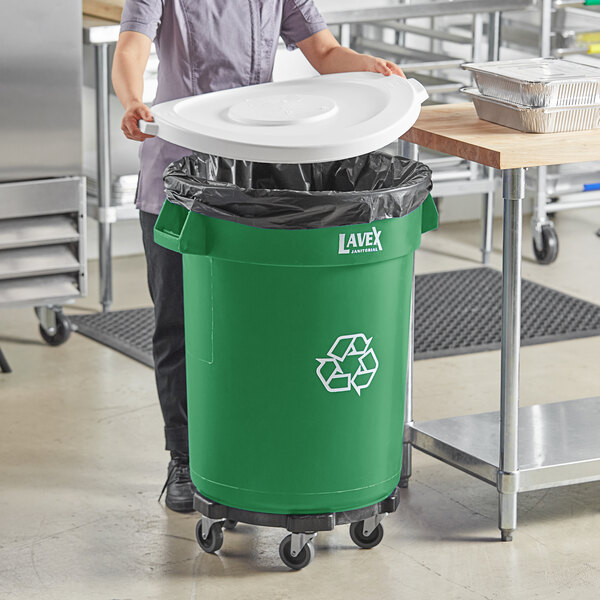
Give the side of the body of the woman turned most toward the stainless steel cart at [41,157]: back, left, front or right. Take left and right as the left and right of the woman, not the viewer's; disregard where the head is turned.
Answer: back

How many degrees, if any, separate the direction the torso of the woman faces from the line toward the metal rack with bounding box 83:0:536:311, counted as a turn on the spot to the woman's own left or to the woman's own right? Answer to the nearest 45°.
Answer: approximately 135° to the woman's own left

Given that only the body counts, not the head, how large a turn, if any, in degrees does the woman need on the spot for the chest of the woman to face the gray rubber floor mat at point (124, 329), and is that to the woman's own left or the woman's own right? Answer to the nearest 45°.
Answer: approximately 135° to the woman's own left

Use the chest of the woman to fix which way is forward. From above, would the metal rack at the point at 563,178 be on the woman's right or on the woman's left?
on the woman's left

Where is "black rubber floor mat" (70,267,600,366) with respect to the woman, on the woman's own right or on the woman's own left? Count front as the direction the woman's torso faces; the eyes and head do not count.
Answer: on the woman's own left

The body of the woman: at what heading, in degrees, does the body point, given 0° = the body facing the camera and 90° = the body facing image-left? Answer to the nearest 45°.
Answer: approximately 315°
